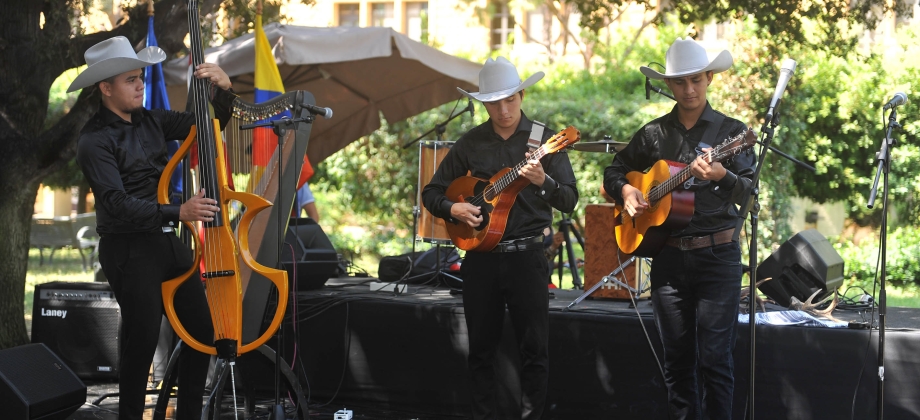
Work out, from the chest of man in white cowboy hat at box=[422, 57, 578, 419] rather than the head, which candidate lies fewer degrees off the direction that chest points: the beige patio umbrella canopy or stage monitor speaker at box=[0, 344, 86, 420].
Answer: the stage monitor speaker

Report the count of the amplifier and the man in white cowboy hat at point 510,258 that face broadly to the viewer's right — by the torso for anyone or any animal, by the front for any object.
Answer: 0

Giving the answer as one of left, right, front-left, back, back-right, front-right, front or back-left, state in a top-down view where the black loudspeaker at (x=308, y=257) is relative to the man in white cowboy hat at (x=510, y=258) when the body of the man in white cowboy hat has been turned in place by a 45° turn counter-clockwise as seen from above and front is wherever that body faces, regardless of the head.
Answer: back

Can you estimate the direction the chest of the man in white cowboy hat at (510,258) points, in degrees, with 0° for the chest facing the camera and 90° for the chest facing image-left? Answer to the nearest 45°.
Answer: approximately 0°

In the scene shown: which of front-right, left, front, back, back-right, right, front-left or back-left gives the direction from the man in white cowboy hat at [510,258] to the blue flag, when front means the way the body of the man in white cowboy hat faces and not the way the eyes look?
back-right

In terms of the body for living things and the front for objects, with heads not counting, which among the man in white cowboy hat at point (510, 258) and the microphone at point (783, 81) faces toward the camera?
the man in white cowboy hat

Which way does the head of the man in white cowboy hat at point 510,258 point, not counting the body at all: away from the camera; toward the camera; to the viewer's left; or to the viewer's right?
toward the camera

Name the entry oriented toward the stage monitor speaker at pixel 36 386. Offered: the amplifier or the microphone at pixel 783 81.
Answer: the amplifier

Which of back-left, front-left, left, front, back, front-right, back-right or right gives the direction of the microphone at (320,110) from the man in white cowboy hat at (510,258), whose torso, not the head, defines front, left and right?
right

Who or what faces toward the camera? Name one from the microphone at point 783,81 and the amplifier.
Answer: the amplifier

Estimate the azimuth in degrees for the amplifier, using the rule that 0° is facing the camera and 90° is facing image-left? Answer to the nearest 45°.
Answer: approximately 0°

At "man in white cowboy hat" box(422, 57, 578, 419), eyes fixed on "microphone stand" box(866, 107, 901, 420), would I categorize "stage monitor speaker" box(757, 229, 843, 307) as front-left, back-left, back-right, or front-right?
front-left

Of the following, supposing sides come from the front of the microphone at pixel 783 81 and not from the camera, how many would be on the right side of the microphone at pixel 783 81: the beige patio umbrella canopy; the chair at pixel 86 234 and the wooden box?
0

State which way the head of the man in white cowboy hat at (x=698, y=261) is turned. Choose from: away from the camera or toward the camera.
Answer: toward the camera

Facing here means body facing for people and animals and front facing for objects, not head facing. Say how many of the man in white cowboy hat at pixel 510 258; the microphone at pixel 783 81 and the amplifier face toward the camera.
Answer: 2
